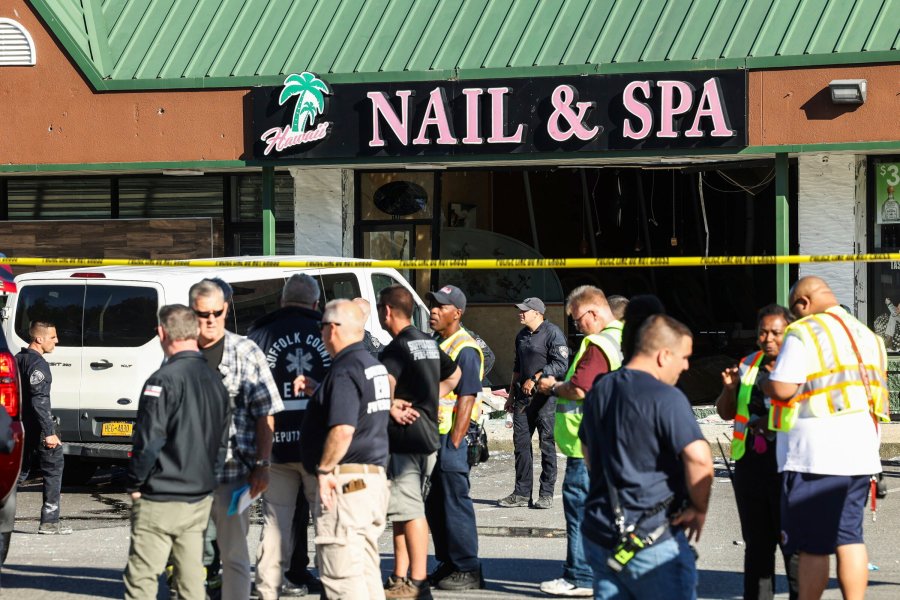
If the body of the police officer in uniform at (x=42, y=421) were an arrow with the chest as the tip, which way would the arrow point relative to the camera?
to the viewer's right

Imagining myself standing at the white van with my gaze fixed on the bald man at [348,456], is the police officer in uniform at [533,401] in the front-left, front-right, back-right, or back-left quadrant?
front-left

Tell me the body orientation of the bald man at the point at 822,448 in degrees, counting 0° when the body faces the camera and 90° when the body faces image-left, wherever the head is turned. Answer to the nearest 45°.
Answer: approximately 135°

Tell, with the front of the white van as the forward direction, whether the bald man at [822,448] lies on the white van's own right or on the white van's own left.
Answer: on the white van's own right

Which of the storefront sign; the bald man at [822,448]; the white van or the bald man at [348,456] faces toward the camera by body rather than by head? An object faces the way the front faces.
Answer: the storefront sign

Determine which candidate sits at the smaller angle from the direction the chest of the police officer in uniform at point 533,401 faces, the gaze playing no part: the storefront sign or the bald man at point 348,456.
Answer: the bald man

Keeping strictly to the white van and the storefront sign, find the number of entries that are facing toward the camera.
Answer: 1

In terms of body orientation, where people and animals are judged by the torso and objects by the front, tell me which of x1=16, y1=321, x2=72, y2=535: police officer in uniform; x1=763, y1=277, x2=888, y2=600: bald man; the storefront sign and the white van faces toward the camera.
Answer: the storefront sign

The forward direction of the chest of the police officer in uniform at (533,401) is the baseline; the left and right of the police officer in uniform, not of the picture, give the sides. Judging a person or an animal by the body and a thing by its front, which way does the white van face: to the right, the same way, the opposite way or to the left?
the opposite way

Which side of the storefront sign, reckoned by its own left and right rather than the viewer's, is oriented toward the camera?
front

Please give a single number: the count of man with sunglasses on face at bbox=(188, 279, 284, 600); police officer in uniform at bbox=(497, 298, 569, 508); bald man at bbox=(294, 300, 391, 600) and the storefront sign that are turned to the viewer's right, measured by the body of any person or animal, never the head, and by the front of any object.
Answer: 0

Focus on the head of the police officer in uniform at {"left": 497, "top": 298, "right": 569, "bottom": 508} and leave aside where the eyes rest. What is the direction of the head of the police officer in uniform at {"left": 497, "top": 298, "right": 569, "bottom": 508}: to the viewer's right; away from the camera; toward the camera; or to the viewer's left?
to the viewer's left

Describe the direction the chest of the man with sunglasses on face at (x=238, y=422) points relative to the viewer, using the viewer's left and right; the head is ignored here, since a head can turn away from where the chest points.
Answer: facing the viewer and to the left of the viewer

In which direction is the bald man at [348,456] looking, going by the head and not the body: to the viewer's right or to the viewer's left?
to the viewer's left

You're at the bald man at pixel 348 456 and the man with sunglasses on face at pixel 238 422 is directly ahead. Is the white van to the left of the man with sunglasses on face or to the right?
right

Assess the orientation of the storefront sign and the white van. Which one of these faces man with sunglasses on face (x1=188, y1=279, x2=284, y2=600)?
the storefront sign
